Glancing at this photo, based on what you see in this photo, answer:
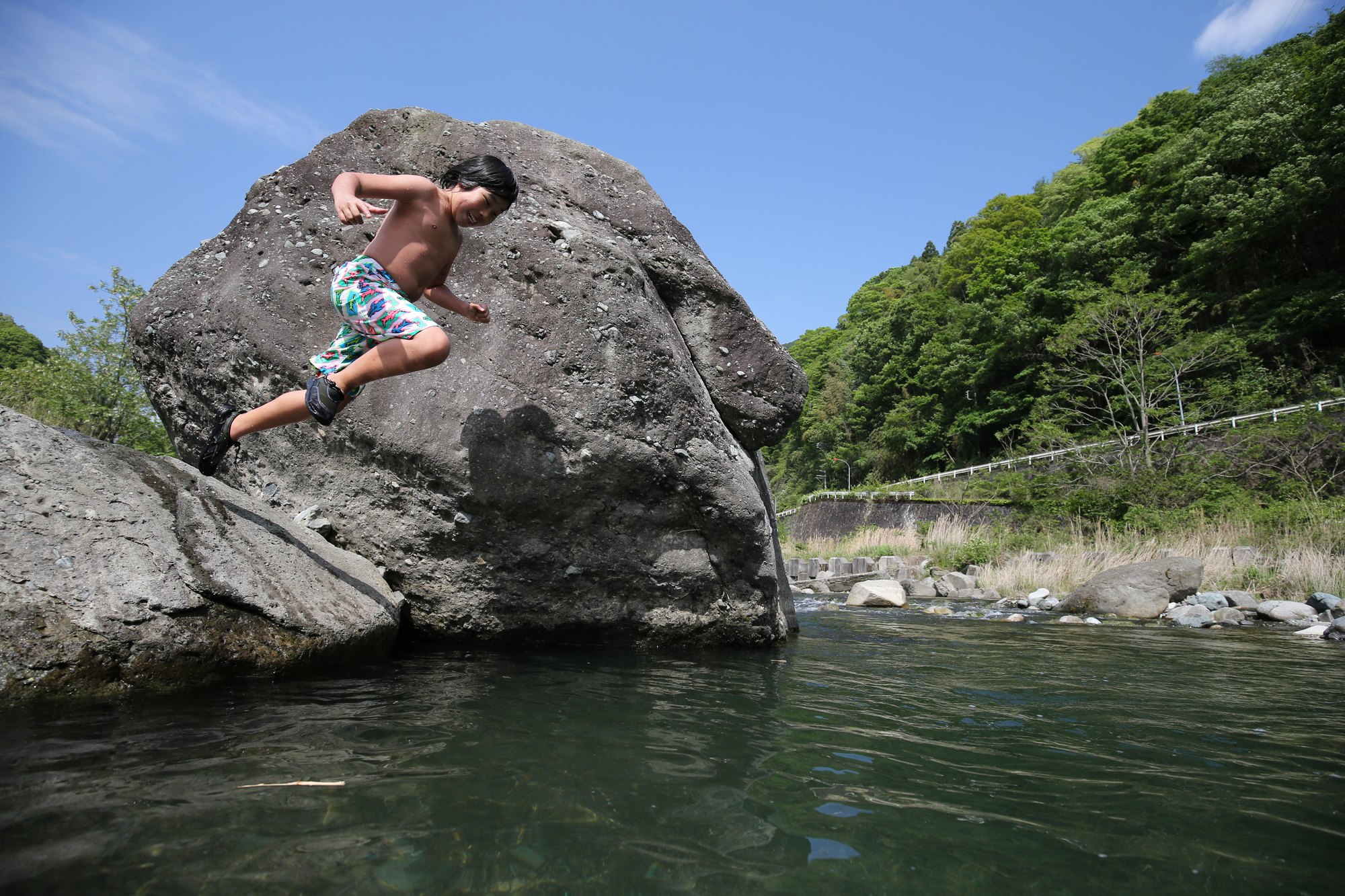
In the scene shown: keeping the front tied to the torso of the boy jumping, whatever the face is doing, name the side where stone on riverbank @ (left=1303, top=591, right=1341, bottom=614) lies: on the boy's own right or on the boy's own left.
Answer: on the boy's own left

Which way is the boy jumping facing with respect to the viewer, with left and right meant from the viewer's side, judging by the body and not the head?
facing the viewer and to the right of the viewer

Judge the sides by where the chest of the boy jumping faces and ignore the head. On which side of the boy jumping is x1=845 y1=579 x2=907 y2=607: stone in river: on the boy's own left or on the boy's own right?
on the boy's own left

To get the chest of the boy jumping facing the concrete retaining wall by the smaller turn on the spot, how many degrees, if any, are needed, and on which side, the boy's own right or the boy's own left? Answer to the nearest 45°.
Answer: approximately 90° to the boy's own left

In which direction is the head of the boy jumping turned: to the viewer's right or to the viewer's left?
to the viewer's right

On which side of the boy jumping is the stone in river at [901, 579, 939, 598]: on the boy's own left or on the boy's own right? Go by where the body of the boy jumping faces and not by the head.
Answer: on the boy's own left

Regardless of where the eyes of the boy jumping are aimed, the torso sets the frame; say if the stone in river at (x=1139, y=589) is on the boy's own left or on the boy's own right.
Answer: on the boy's own left

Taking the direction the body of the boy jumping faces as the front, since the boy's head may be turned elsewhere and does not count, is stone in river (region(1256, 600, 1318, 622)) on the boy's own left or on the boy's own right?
on the boy's own left
